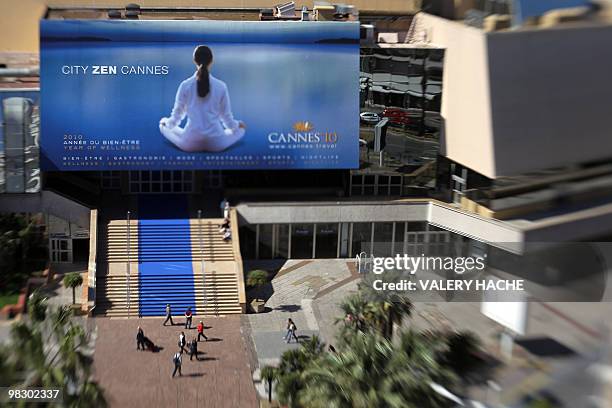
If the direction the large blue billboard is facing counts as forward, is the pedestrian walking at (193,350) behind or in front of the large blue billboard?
in front

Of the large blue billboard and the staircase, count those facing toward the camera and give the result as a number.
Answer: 2

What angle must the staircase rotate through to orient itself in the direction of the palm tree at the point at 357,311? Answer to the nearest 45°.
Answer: approximately 45° to its left

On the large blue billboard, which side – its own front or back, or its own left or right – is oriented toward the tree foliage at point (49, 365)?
front

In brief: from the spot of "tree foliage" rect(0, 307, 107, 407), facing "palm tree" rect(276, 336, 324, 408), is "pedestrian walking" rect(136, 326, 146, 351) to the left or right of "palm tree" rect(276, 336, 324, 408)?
left

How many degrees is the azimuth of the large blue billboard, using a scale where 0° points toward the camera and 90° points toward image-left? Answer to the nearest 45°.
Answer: approximately 0°

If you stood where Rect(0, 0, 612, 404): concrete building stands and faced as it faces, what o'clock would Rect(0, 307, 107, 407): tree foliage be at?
The tree foliage is roughly at 1 o'clock from the concrete building.
